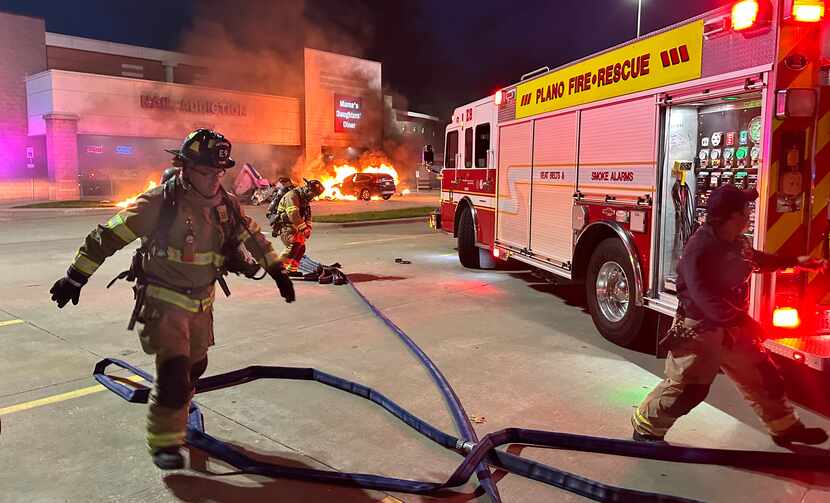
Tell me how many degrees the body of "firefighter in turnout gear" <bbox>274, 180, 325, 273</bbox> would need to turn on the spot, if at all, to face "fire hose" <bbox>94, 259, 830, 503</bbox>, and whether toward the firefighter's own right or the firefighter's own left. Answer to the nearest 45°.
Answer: approximately 90° to the firefighter's own right

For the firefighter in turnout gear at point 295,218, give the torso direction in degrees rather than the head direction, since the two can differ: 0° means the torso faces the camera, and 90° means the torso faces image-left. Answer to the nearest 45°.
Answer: approximately 270°

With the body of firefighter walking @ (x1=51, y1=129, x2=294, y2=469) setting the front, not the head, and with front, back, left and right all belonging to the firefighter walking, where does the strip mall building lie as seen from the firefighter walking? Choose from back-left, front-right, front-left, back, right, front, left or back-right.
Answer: back-left

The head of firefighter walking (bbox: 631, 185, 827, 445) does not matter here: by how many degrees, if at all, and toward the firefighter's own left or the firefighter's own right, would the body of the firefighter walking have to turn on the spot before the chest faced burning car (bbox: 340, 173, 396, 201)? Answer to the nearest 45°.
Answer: approximately 135° to the firefighter's own left

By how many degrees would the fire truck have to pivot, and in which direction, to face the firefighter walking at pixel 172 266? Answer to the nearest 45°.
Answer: approximately 90° to its left

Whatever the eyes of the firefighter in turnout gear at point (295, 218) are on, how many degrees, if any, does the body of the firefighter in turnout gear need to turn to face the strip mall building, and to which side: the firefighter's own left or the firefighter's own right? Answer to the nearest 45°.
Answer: approximately 90° to the firefighter's own left

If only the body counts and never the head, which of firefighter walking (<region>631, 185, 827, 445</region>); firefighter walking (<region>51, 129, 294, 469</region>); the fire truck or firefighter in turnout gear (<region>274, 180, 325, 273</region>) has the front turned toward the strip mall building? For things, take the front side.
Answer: the fire truck

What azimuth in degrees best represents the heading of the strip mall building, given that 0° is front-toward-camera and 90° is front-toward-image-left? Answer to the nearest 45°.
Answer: approximately 315°

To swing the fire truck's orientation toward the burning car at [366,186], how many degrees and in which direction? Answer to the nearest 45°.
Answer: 0° — it already faces it

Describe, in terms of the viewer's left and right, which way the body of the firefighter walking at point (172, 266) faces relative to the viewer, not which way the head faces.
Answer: facing the viewer and to the right of the viewer

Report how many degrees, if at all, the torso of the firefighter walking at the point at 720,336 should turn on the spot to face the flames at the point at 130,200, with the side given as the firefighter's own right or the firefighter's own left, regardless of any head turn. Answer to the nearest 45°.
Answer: approximately 135° to the firefighter's own left

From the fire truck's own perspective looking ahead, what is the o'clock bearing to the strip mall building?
The strip mall building is roughly at 12 o'clock from the fire truck.

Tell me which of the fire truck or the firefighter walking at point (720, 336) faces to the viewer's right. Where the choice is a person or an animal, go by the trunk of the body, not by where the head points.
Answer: the firefighter walking

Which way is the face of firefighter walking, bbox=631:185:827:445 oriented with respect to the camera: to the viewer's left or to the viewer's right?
to the viewer's right

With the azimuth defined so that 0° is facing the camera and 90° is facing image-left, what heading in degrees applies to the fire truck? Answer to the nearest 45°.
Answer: approximately 135°

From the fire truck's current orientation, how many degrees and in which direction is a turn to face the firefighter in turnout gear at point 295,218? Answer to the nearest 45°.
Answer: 0° — it already faces them
